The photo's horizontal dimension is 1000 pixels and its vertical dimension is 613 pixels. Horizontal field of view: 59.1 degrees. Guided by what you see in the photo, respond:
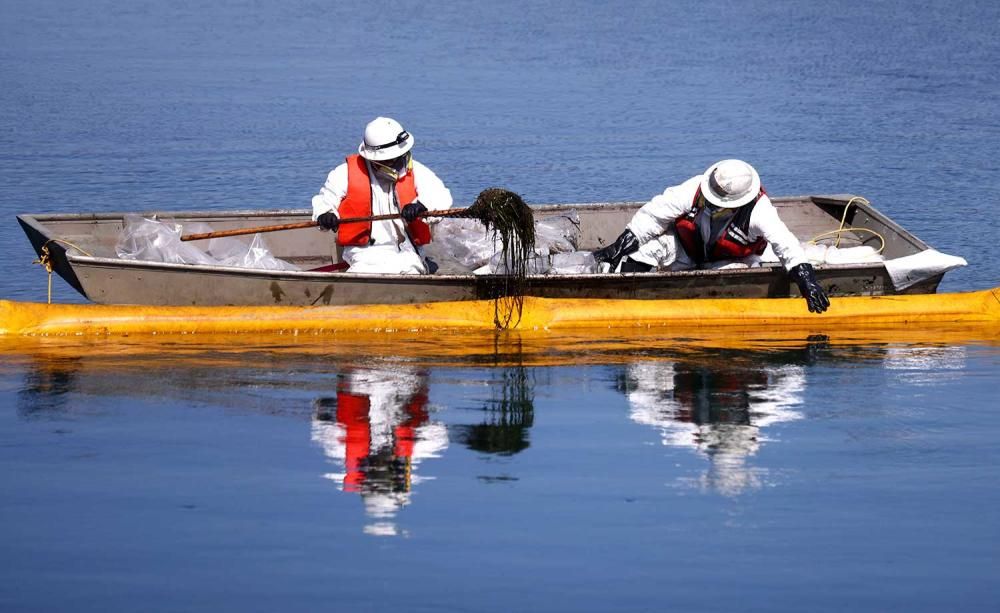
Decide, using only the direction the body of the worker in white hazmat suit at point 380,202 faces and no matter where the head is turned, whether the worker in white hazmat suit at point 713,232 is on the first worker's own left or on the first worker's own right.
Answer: on the first worker's own left

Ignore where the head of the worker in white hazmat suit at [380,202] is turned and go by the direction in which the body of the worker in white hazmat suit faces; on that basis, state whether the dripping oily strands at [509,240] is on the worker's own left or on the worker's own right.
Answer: on the worker's own left

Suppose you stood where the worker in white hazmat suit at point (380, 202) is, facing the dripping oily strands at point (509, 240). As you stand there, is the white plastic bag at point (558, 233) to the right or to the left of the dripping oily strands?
left

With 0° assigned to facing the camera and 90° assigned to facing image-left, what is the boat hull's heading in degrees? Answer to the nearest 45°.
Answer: approximately 90°

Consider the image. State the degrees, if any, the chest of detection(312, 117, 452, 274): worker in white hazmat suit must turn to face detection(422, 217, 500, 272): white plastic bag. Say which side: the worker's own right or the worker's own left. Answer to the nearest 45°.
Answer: approximately 135° to the worker's own left

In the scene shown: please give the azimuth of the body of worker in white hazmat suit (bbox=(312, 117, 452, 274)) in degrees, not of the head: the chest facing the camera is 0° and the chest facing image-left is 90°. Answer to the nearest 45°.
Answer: approximately 0°
